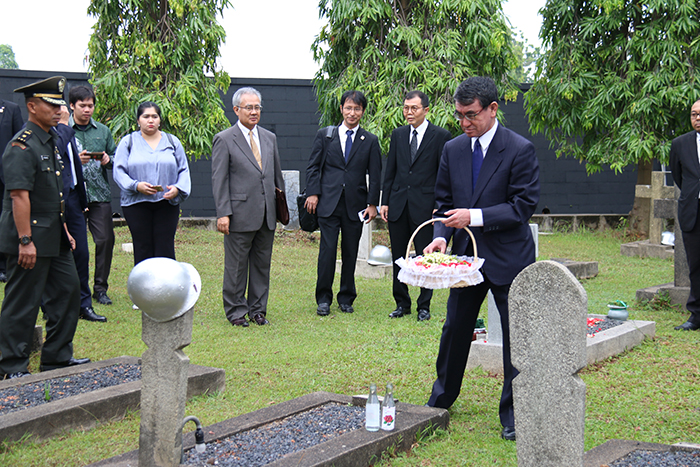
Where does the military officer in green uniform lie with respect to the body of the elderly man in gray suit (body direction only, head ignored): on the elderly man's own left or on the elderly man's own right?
on the elderly man's own right

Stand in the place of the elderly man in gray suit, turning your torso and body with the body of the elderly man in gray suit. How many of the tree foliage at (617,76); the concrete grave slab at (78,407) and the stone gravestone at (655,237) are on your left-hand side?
2

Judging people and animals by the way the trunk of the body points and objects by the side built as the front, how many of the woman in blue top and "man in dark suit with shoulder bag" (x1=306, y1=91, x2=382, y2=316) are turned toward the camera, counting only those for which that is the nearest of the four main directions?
2

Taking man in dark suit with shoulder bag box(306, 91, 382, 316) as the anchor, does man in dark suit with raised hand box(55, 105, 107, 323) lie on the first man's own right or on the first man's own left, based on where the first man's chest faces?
on the first man's own right

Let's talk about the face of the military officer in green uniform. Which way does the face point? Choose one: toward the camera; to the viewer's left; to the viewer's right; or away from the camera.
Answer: to the viewer's right

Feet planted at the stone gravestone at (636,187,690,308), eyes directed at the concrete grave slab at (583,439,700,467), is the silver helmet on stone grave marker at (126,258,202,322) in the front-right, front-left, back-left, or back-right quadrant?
front-right

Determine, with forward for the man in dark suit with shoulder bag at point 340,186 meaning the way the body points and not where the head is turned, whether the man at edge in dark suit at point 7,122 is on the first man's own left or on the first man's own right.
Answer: on the first man's own right

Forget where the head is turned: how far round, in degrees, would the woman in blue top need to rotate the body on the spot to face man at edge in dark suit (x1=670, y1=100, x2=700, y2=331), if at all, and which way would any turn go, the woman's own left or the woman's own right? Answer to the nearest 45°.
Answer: approximately 90° to the woman's own left

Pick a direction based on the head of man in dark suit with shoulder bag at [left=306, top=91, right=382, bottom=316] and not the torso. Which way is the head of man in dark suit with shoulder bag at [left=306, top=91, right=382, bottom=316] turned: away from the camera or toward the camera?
toward the camera

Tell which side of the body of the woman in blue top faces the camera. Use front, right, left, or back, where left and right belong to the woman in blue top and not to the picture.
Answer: front

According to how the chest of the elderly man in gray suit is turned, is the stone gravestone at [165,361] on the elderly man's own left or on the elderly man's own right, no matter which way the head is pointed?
on the elderly man's own right

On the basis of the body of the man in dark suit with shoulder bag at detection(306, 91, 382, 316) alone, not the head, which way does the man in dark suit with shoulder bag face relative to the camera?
toward the camera
